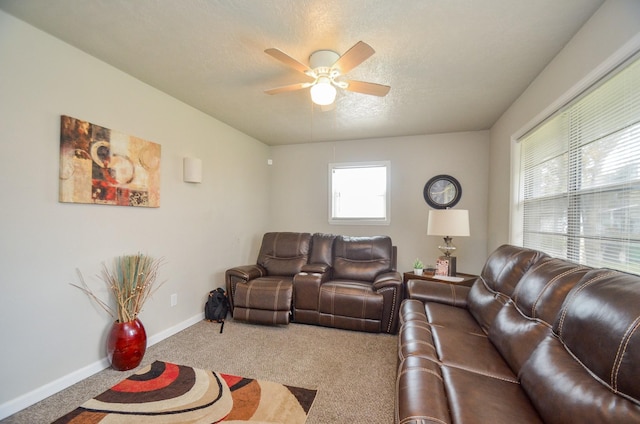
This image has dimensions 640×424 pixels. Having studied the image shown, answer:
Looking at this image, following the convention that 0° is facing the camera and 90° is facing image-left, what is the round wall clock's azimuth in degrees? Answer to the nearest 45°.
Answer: approximately 0°

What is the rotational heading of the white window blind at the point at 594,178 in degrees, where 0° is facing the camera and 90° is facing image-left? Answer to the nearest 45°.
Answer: approximately 45°

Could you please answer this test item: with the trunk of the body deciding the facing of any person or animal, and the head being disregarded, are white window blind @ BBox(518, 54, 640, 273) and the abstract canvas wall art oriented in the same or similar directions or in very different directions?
very different directions

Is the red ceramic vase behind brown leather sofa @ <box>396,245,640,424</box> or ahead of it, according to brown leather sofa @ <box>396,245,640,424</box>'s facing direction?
ahead

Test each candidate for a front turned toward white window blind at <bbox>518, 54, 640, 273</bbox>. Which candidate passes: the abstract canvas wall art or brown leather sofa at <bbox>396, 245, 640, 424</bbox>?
the abstract canvas wall art

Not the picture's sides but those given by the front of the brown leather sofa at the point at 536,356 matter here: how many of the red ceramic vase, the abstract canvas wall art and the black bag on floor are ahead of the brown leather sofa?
3

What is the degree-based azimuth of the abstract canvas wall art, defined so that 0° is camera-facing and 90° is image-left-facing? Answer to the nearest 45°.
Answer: approximately 315°

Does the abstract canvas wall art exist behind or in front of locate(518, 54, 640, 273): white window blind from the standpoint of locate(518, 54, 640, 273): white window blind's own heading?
in front

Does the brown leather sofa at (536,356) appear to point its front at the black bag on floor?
yes

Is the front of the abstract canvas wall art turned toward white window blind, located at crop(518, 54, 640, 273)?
yes

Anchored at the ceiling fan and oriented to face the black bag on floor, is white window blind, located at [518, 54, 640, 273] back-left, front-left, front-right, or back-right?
back-right

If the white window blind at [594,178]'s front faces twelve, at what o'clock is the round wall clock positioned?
The round wall clock is roughly at 3 o'clock from the white window blind.

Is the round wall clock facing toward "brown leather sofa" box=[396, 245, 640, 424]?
yes

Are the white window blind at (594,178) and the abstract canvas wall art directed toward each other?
yes

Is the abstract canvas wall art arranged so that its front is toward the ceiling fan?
yes

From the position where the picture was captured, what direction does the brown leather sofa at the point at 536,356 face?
facing to the left of the viewer
